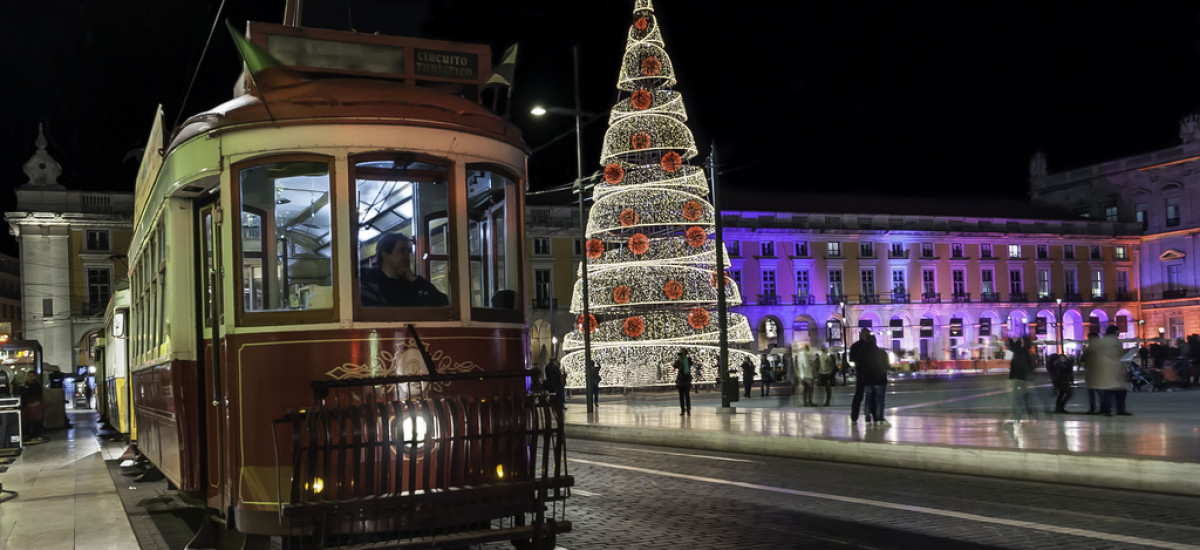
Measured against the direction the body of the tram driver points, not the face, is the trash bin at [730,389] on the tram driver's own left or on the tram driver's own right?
on the tram driver's own left

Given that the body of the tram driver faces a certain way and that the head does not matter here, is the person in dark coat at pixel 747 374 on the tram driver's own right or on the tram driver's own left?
on the tram driver's own left

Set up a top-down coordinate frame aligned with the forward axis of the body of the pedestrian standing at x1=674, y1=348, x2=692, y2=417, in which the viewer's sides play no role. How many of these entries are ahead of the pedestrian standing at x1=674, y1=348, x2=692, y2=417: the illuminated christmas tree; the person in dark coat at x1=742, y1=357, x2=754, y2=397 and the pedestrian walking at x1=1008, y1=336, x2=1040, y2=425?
2

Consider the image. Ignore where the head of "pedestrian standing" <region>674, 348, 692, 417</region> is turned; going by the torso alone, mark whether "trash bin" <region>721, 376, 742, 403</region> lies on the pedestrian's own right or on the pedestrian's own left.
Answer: on the pedestrian's own right

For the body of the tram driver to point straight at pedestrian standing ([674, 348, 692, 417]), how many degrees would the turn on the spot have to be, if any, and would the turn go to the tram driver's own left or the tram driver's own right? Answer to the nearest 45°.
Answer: approximately 135° to the tram driver's own left

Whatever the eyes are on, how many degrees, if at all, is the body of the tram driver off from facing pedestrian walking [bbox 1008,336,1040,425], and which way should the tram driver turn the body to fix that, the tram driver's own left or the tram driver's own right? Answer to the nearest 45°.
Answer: approximately 90° to the tram driver's own left

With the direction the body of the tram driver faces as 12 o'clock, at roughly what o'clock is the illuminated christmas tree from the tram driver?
The illuminated christmas tree is roughly at 8 o'clock from the tram driver.

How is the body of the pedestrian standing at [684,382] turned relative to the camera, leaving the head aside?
away from the camera

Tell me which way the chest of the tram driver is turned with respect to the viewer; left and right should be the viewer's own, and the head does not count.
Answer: facing the viewer and to the right of the viewer

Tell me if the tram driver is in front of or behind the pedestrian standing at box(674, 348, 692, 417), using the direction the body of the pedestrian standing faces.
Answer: behind
